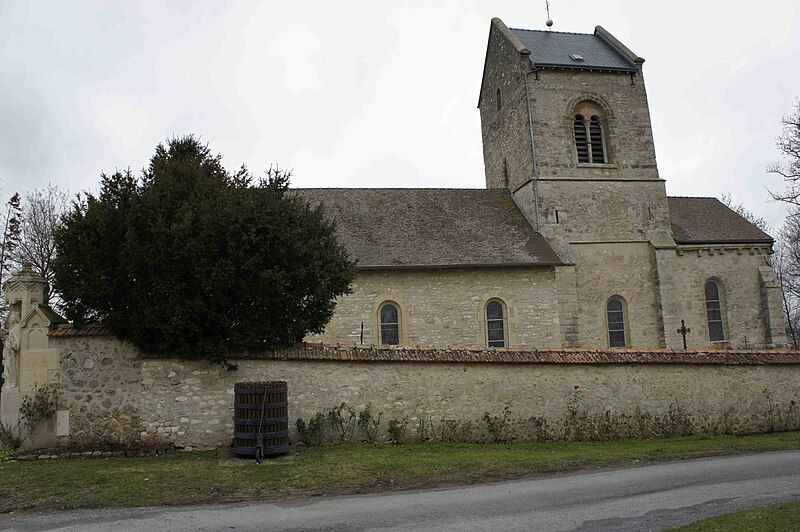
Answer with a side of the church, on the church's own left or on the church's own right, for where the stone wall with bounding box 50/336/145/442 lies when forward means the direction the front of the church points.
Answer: on the church's own left

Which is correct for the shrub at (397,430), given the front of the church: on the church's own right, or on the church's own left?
on the church's own left

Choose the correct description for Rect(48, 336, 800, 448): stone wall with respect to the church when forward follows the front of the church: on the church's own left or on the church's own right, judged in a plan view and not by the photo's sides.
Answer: on the church's own left

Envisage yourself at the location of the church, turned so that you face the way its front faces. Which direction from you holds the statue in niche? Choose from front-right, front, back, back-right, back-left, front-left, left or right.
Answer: front-left

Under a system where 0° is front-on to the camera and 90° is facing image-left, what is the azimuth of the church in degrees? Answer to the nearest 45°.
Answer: approximately 90°

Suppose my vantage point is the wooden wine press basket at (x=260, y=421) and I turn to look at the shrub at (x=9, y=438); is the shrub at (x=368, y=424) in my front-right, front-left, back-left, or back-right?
back-right

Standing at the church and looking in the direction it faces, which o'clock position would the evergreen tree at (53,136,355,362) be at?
The evergreen tree is roughly at 10 o'clock from the church.

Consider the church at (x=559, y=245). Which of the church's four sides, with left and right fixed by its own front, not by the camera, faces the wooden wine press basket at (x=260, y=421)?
left

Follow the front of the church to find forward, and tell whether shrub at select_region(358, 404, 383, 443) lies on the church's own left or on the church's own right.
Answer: on the church's own left
